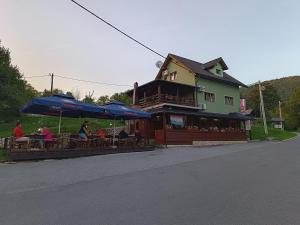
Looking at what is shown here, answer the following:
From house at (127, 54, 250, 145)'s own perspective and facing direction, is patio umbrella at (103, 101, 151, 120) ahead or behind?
ahead

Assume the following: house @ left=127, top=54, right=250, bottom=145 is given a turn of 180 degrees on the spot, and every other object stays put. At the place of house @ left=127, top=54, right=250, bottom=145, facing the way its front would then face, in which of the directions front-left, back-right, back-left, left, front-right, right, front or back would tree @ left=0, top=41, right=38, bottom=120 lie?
back-left
